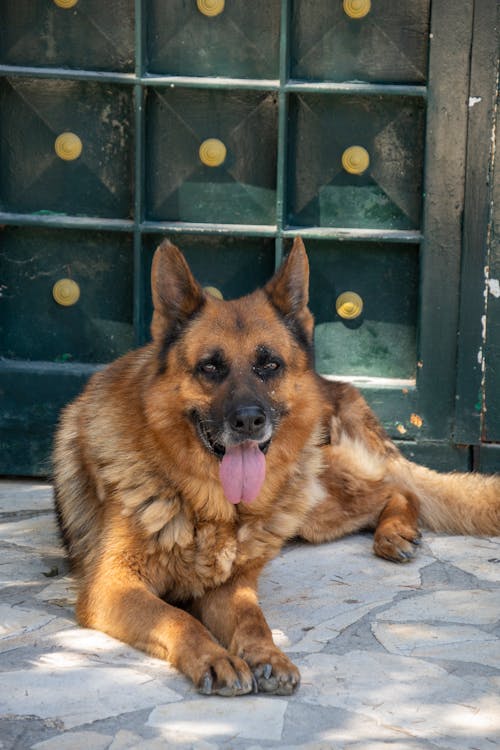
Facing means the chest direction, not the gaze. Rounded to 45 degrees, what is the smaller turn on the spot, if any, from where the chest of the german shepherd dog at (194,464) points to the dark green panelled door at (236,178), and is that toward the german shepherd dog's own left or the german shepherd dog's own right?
approximately 135° to the german shepherd dog's own right

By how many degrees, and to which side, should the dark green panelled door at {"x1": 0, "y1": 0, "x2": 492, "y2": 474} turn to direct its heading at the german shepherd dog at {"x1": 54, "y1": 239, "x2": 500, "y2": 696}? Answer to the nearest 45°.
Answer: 0° — it already faces it

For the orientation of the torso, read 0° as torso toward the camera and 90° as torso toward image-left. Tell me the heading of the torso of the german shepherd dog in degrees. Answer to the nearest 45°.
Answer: approximately 45°

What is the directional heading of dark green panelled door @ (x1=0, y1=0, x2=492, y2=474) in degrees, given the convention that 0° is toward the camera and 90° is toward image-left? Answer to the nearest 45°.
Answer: approximately 0°
